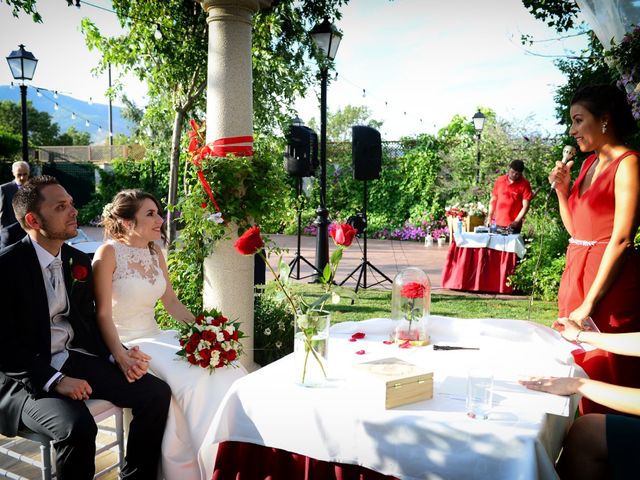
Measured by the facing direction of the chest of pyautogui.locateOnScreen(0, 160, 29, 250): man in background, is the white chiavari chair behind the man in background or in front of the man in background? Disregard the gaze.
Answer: in front

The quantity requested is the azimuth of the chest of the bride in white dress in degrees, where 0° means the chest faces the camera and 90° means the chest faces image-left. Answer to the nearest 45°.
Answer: approximately 315°

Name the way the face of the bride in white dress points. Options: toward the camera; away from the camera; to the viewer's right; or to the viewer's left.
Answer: to the viewer's right

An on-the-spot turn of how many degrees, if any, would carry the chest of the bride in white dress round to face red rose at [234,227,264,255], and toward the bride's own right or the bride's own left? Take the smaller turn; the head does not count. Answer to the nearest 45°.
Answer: approximately 45° to the bride's own right

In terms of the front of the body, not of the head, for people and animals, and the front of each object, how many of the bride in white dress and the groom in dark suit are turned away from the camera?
0

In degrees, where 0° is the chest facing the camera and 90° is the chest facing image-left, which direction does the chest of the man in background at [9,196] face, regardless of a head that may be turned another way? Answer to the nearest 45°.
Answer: approximately 315°

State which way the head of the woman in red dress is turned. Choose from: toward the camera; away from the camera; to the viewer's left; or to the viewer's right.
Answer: to the viewer's left

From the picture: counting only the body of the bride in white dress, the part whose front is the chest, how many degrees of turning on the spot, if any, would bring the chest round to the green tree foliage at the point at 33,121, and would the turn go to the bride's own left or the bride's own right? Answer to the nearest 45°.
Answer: approximately 135° to the bride's own left

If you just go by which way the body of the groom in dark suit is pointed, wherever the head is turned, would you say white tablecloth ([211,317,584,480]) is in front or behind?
in front

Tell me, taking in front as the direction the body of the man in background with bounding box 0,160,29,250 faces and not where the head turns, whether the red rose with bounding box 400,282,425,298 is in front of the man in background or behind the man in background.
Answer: in front

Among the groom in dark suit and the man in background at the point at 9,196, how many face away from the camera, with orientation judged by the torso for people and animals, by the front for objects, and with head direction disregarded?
0

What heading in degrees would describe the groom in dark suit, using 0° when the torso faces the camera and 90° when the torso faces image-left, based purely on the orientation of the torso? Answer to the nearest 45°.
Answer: approximately 315°

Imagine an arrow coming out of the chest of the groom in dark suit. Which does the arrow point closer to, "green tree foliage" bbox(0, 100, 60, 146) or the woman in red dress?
the woman in red dress

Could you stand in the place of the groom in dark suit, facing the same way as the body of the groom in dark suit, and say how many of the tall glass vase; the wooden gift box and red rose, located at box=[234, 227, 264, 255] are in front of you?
3
